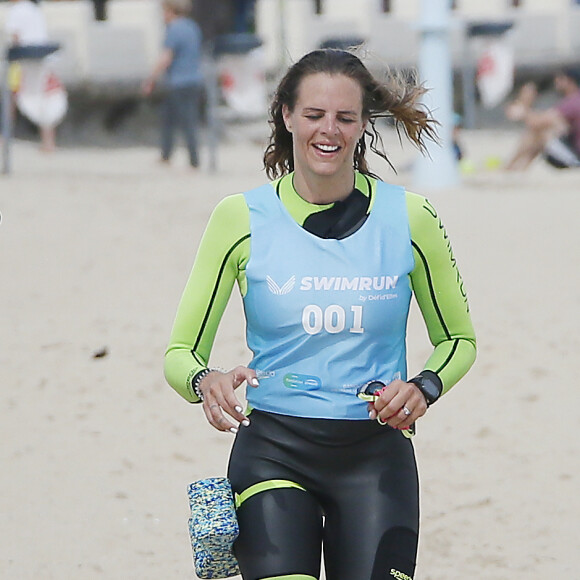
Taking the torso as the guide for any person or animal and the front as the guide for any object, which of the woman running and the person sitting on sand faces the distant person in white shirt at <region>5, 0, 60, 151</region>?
the person sitting on sand

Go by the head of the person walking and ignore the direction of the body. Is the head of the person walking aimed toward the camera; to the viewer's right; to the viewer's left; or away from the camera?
to the viewer's left

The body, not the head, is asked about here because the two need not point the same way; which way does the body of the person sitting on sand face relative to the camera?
to the viewer's left

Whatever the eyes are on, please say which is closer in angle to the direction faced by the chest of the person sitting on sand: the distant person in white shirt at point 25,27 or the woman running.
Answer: the distant person in white shirt

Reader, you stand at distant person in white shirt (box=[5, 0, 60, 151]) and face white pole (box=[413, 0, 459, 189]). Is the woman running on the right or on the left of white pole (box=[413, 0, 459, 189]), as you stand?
right

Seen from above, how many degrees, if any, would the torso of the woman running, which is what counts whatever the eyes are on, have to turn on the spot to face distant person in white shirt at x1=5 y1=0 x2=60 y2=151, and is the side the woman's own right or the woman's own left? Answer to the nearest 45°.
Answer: approximately 180°

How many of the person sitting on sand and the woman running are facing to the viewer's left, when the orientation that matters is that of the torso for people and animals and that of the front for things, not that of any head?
1

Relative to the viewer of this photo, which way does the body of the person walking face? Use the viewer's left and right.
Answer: facing away from the viewer and to the left of the viewer

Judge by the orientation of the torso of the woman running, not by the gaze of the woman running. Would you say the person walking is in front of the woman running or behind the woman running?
behind

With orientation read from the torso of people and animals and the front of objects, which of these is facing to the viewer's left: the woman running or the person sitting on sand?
the person sitting on sand

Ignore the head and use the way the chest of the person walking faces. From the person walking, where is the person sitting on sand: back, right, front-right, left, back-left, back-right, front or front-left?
back-right

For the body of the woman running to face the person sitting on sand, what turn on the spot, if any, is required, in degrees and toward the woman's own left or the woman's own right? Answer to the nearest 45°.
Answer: approximately 180°

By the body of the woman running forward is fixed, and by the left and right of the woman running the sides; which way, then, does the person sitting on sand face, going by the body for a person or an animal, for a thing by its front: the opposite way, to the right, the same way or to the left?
to the right

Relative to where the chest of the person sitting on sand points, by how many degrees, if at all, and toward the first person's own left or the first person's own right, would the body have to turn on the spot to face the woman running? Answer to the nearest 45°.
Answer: approximately 90° to the first person's own left
